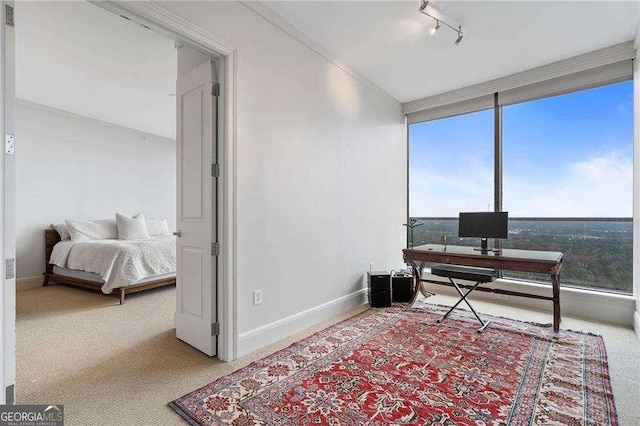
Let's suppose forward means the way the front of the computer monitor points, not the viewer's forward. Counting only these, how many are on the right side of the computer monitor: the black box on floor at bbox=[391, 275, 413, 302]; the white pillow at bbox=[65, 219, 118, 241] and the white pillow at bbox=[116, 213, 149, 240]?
3

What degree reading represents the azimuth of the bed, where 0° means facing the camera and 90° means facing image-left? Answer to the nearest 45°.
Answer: approximately 315°

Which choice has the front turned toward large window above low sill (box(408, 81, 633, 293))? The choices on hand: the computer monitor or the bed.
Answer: the bed

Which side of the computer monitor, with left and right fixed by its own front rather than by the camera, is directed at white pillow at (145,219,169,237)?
right

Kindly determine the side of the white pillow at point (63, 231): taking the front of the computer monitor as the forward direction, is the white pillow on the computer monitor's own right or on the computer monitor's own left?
on the computer monitor's own right

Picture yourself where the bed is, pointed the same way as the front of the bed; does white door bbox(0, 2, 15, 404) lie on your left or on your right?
on your right

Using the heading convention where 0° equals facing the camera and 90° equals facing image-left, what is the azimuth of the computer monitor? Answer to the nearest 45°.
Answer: approximately 0°

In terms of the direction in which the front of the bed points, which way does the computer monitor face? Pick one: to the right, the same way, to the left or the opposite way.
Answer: to the right

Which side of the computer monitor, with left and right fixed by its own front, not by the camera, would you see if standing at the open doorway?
right

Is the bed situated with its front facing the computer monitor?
yes
